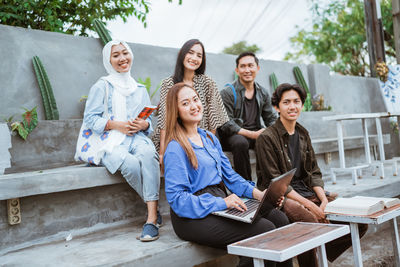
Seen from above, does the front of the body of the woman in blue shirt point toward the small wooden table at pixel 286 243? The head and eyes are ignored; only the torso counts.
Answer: yes

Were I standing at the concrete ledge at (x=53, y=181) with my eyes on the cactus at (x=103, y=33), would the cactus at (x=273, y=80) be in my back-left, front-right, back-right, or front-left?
front-right

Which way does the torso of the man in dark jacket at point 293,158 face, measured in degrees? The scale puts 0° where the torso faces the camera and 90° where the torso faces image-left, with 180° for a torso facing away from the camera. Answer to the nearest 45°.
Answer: approximately 315°

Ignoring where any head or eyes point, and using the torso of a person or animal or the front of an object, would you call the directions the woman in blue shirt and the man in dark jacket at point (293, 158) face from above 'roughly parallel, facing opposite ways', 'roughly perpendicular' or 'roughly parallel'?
roughly parallel

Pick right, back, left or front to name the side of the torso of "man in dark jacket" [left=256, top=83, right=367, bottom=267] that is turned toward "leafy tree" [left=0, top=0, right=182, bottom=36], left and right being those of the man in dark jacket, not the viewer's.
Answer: back

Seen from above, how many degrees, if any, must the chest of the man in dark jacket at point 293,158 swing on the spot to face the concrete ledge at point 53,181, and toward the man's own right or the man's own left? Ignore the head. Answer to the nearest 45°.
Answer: approximately 90° to the man's own right

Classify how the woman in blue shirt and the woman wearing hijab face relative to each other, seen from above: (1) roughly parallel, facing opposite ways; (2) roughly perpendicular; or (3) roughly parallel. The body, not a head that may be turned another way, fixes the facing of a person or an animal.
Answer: roughly parallel

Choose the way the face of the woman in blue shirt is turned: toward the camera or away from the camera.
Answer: toward the camera

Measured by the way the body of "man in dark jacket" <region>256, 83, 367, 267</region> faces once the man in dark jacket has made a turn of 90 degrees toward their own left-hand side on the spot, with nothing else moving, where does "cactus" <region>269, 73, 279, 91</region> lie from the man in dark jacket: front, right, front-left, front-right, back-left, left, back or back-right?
front-left

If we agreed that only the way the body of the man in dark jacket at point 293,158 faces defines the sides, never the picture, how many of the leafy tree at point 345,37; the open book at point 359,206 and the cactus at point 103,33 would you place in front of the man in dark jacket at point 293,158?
1

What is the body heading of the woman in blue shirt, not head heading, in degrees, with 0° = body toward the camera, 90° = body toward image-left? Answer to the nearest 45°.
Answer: approximately 315°

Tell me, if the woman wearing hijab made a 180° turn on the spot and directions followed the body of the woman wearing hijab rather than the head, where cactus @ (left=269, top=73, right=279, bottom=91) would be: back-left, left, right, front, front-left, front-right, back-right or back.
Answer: right

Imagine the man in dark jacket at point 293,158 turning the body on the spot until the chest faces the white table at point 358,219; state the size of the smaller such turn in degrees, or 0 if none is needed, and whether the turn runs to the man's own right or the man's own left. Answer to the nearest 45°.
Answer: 0° — they already face it

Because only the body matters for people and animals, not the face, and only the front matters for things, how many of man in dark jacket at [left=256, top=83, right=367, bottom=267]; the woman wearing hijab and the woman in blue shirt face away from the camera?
0

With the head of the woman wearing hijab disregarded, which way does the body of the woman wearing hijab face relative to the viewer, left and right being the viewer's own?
facing the viewer and to the right of the viewer
